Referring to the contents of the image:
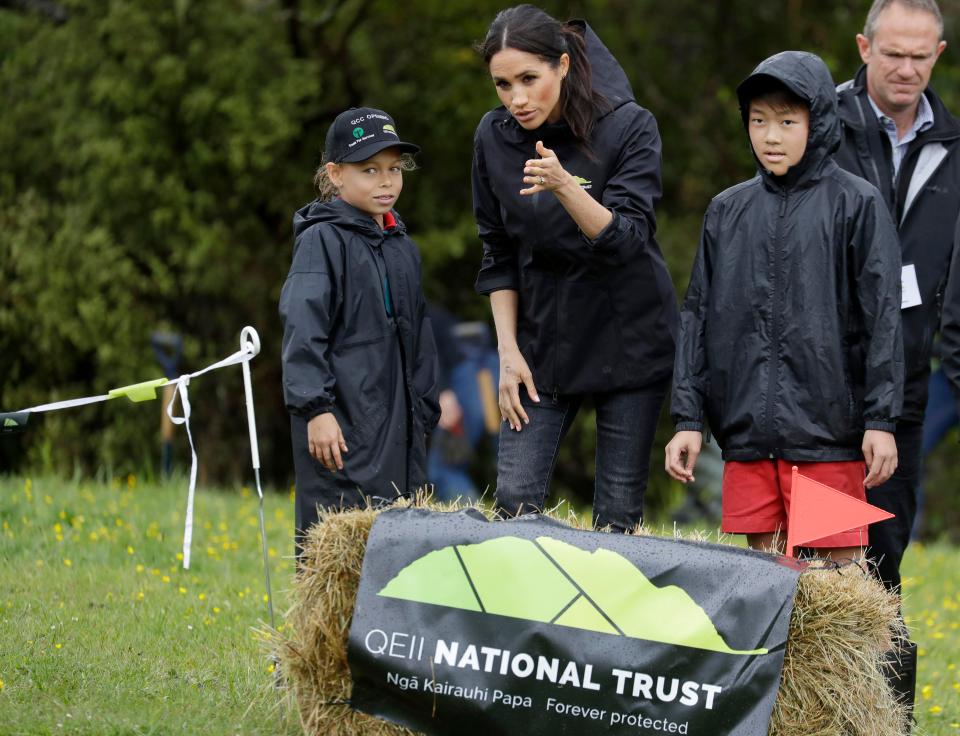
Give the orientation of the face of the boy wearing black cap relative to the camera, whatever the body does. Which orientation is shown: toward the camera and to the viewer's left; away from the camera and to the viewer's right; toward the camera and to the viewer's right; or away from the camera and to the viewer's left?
toward the camera and to the viewer's right

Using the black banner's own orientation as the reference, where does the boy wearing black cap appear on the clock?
The boy wearing black cap is roughly at 5 o'clock from the black banner.

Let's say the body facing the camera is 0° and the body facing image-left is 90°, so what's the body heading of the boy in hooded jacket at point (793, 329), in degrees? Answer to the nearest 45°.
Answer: approximately 0°

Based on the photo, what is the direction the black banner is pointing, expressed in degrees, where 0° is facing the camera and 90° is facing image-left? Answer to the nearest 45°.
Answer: approximately 0°

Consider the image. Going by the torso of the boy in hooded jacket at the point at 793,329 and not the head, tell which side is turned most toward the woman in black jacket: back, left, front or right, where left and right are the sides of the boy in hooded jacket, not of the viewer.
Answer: right

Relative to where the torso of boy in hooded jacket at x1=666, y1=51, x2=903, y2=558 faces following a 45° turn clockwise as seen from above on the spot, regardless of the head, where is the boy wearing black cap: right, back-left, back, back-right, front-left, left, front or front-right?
front-right

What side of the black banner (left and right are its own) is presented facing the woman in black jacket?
back

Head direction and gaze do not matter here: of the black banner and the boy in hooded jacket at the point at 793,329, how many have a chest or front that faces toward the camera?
2

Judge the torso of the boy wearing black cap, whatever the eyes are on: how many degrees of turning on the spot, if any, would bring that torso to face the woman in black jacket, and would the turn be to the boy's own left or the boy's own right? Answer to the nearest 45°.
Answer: approximately 45° to the boy's own left
